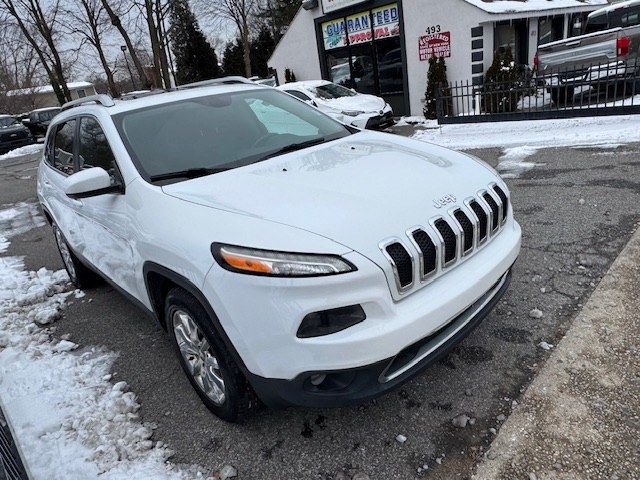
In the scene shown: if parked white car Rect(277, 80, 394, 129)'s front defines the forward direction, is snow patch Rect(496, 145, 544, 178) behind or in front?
in front

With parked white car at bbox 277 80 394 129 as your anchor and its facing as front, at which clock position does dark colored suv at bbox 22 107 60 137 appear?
The dark colored suv is roughly at 6 o'clock from the parked white car.

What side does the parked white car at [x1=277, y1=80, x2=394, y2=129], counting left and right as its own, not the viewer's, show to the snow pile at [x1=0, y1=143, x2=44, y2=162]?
back

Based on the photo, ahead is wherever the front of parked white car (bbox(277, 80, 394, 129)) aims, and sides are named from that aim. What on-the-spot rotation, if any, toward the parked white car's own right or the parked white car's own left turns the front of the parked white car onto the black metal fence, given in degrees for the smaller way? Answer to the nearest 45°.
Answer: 0° — it already faces it

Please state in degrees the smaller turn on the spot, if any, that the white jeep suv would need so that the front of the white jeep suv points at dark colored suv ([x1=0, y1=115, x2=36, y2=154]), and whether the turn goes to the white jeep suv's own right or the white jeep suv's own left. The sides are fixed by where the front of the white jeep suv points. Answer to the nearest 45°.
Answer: approximately 180°

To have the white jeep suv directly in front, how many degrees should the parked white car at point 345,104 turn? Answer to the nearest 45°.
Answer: approximately 45° to its right

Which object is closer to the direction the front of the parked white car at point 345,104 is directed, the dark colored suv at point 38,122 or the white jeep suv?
the white jeep suv

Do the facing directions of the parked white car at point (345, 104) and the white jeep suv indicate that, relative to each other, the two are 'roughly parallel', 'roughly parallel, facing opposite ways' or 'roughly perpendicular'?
roughly parallel

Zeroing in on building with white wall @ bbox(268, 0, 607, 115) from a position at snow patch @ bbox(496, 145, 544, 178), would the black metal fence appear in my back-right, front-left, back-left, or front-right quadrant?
front-right

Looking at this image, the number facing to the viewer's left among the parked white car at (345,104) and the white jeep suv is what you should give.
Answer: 0

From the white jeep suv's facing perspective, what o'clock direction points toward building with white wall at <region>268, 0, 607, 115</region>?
The building with white wall is roughly at 8 o'clock from the white jeep suv.

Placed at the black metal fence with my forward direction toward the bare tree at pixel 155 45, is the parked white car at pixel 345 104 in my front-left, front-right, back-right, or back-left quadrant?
front-left

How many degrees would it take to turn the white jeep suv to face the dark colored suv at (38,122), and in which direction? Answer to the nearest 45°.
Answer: approximately 180°

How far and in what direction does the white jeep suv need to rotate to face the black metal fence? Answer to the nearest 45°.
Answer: approximately 90° to its left

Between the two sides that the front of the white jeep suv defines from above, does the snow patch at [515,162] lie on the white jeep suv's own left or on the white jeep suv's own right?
on the white jeep suv's own left

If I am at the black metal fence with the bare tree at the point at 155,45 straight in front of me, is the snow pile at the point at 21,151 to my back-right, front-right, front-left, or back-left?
front-left

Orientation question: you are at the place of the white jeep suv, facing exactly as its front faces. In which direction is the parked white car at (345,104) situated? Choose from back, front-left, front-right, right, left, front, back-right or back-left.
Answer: back-left

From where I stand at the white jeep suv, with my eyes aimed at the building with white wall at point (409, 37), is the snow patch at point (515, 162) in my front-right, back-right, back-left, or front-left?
front-right

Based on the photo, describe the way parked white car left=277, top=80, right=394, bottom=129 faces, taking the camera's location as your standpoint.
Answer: facing the viewer and to the right of the viewer
